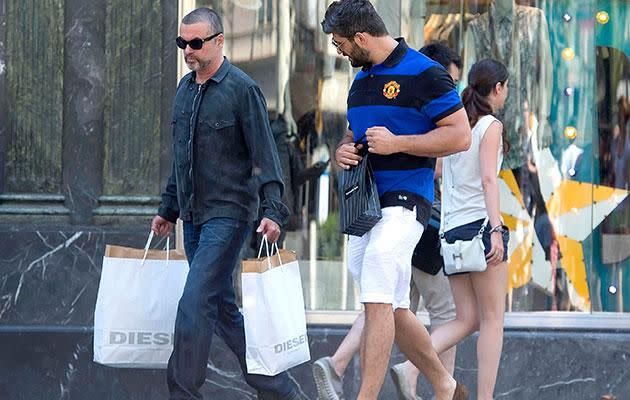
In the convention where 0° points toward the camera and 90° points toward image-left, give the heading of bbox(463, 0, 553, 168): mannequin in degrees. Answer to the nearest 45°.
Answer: approximately 0°

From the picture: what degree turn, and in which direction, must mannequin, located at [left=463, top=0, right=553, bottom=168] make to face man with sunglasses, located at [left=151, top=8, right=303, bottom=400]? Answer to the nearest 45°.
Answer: approximately 45° to its right

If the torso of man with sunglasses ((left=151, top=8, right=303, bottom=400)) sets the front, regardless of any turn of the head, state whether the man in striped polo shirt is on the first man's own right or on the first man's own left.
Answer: on the first man's own left

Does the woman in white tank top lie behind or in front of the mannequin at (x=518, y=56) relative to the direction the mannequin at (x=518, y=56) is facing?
in front

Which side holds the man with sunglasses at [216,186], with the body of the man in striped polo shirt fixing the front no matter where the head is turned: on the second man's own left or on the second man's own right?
on the second man's own right

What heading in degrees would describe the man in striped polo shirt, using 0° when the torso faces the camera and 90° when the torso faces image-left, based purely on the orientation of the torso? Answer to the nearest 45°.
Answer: approximately 45°

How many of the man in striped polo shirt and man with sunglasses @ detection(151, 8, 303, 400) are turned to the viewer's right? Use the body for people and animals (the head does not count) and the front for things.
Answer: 0

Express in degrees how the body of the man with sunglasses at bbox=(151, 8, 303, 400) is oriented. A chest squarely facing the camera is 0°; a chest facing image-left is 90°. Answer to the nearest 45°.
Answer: approximately 45°

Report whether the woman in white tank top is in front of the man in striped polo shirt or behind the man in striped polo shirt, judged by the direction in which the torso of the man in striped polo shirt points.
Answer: behind

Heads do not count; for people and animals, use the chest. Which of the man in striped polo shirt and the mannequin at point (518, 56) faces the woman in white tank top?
the mannequin
